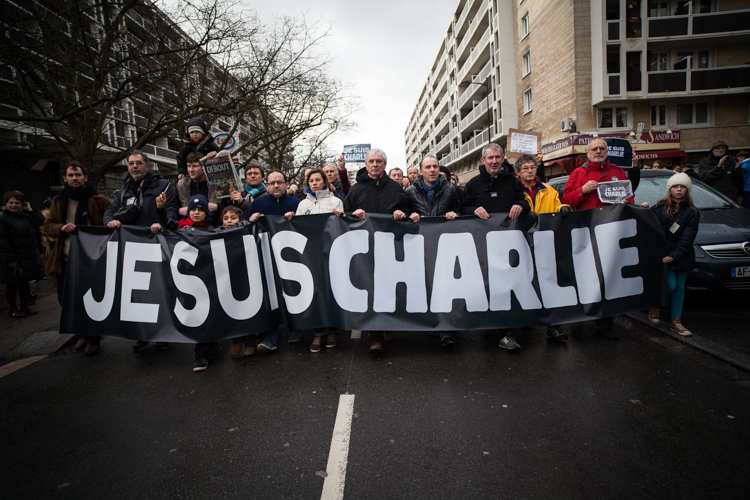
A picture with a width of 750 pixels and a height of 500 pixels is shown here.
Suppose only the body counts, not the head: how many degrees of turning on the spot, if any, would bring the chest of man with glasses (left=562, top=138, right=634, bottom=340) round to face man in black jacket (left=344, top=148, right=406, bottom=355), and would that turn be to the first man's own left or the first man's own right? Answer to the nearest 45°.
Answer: approximately 45° to the first man's own right

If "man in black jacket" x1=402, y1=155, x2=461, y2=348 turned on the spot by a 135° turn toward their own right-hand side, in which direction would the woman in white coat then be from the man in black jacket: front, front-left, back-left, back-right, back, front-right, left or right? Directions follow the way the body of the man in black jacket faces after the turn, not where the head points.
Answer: front-left

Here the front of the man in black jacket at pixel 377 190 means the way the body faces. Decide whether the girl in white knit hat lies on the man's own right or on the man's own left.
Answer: on the man's own left

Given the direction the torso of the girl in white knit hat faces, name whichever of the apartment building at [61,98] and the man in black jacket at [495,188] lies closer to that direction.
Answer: the man in black jacket

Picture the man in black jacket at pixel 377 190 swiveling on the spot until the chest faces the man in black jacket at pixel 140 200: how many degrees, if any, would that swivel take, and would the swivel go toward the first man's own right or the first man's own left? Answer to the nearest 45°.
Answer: approximately 90° to the first man's own right

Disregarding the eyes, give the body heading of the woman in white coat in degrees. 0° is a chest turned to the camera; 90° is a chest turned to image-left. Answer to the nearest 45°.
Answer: approximately 0°

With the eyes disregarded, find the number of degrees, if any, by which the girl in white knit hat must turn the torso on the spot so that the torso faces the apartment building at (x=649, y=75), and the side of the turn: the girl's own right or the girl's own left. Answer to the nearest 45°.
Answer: approximately 180°

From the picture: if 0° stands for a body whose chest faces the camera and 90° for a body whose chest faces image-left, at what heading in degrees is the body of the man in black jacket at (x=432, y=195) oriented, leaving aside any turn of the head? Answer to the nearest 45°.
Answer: approximately 0°

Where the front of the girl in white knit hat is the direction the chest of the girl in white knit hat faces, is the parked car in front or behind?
behind

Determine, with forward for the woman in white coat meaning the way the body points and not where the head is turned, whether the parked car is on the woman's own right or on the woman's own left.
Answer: on the woman's own left

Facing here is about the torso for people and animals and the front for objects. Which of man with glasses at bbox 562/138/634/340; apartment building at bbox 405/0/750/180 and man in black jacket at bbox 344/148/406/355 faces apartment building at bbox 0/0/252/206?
apartment building at bbox 405/0/750/180

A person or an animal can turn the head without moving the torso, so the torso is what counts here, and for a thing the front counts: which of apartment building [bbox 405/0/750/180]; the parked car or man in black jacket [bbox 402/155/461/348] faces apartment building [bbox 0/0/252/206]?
apartment building [bbox 405/0/750/180]
